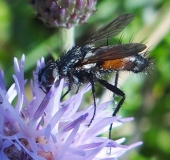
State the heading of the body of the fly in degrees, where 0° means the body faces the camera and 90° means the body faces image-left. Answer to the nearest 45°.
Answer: approximately 90°
